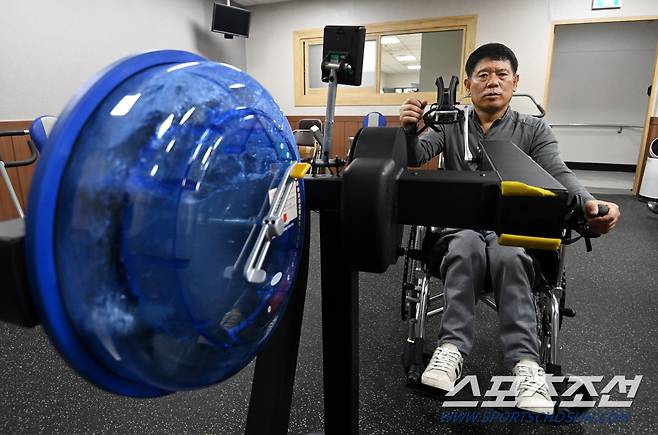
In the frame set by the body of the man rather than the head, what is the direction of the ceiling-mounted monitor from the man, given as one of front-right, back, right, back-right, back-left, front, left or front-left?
back-right

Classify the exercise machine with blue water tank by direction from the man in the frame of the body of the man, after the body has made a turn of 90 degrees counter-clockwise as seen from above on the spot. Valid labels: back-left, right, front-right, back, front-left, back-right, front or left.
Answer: right

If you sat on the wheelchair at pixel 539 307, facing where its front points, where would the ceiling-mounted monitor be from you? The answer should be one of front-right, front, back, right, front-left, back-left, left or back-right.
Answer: back-right

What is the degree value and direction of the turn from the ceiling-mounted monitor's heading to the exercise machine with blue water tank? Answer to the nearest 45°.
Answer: approximately 45° to its right

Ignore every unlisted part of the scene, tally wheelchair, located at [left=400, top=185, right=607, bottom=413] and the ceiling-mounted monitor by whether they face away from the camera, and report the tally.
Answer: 0

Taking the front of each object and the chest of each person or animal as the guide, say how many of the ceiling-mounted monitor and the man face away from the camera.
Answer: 0

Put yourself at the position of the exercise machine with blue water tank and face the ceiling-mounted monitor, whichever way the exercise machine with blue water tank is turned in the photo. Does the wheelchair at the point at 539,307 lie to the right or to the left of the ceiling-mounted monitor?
right

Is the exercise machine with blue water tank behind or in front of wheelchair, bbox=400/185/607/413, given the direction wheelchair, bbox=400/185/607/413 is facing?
in front

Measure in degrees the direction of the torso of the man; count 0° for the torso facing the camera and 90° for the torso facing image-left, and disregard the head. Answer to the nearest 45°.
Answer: approximately 0°

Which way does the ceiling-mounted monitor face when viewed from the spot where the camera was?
facing the viewer and to the right of the viewer

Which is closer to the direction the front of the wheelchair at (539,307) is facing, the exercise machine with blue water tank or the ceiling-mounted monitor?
the exercise machine with blue water tank
